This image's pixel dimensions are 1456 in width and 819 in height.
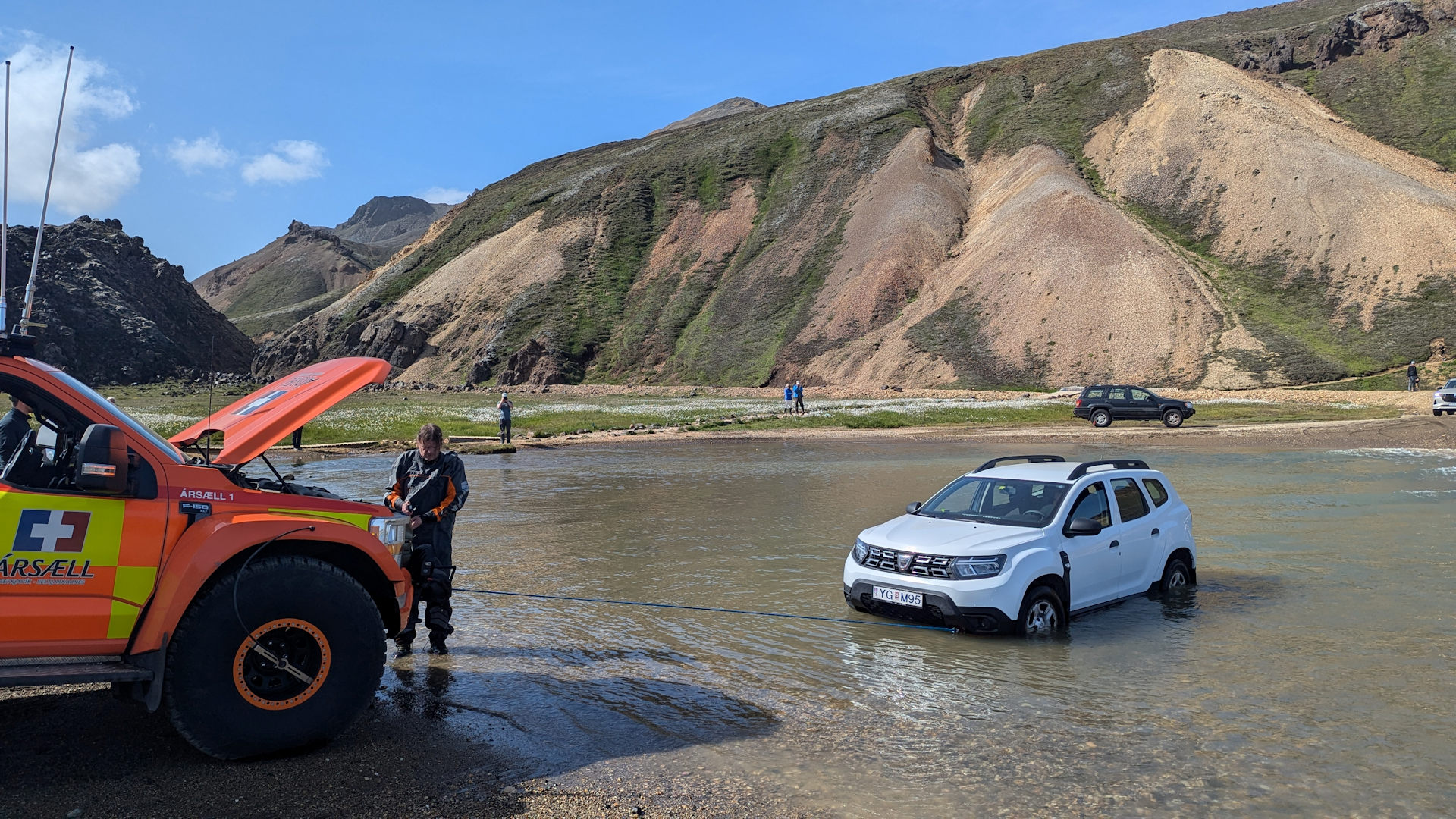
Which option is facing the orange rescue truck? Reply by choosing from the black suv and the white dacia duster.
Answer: the white dacia duster

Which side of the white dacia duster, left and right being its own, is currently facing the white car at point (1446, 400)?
back

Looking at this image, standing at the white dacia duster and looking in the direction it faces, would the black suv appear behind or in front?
behind

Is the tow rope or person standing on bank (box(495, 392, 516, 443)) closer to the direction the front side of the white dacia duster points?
the tow rope

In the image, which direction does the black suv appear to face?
to the viewer's right

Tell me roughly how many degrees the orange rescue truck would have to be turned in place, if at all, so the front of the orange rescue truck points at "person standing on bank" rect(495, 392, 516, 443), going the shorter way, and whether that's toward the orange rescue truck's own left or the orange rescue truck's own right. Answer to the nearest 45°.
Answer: approximately 90° to the orange rescue truck's own left

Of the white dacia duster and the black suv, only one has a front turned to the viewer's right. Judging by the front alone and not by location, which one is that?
the black suv

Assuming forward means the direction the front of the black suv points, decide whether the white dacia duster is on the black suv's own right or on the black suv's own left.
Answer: on the black suv's own right

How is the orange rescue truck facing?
to the viewer's right

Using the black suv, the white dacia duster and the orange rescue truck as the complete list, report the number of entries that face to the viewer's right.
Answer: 2

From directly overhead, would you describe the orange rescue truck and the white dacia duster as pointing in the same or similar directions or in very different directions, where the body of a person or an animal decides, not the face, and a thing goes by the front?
very different directions

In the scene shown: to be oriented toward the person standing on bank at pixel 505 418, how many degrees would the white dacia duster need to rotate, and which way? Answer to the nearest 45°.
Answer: approximately 90° to its right
